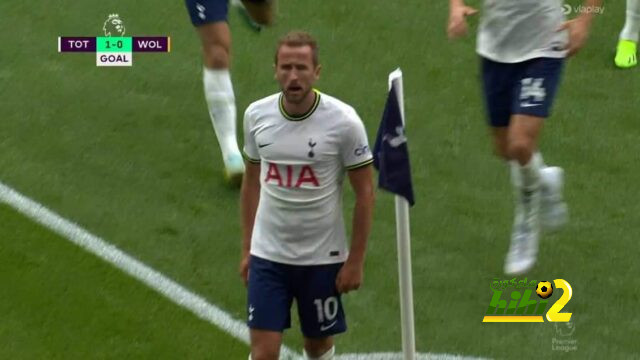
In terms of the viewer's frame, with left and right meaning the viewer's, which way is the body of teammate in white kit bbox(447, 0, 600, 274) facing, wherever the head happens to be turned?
facing the viewer and to the left of the viewer

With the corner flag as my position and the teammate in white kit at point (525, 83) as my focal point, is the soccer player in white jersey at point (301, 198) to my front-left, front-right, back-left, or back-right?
back-left

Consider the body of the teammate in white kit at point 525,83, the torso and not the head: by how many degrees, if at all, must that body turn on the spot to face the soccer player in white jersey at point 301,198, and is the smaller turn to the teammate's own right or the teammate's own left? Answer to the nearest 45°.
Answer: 0° — they already face them

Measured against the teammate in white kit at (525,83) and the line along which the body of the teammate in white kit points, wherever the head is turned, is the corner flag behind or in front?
in front
